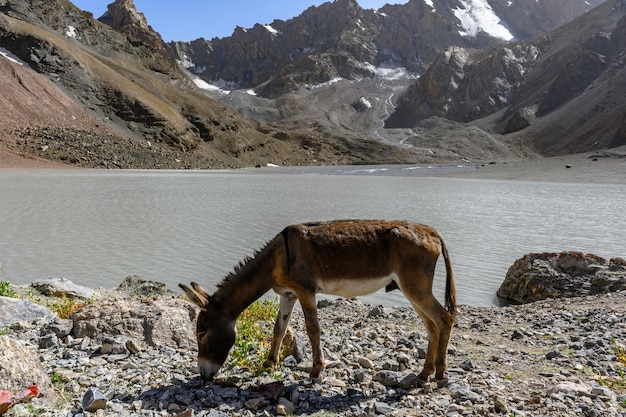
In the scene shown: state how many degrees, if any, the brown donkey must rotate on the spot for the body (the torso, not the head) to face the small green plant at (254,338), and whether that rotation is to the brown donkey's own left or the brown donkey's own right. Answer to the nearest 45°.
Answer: approximately 45° to the brown donkey's own right

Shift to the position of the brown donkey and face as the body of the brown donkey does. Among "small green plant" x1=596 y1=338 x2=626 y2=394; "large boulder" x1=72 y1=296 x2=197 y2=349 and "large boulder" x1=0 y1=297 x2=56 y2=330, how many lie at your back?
1

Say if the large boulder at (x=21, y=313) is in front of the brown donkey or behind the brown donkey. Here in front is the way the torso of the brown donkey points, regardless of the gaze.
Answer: in front

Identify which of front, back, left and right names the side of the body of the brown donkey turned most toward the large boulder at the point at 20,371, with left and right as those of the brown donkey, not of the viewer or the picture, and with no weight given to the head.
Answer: front

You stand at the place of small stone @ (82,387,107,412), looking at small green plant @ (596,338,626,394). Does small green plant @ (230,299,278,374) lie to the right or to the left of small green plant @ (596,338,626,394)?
left

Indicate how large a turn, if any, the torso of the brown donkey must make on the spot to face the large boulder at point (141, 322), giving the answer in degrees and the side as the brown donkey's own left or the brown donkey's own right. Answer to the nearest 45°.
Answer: approximately 45° to the brown donkey's own right

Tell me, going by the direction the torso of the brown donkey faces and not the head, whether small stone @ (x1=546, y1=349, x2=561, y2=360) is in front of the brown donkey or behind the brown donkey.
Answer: behind

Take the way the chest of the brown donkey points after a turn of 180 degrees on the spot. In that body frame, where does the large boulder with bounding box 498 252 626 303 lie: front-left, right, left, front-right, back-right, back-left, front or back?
front-left

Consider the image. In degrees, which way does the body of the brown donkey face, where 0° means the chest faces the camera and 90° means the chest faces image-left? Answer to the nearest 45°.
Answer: approximately 90°
